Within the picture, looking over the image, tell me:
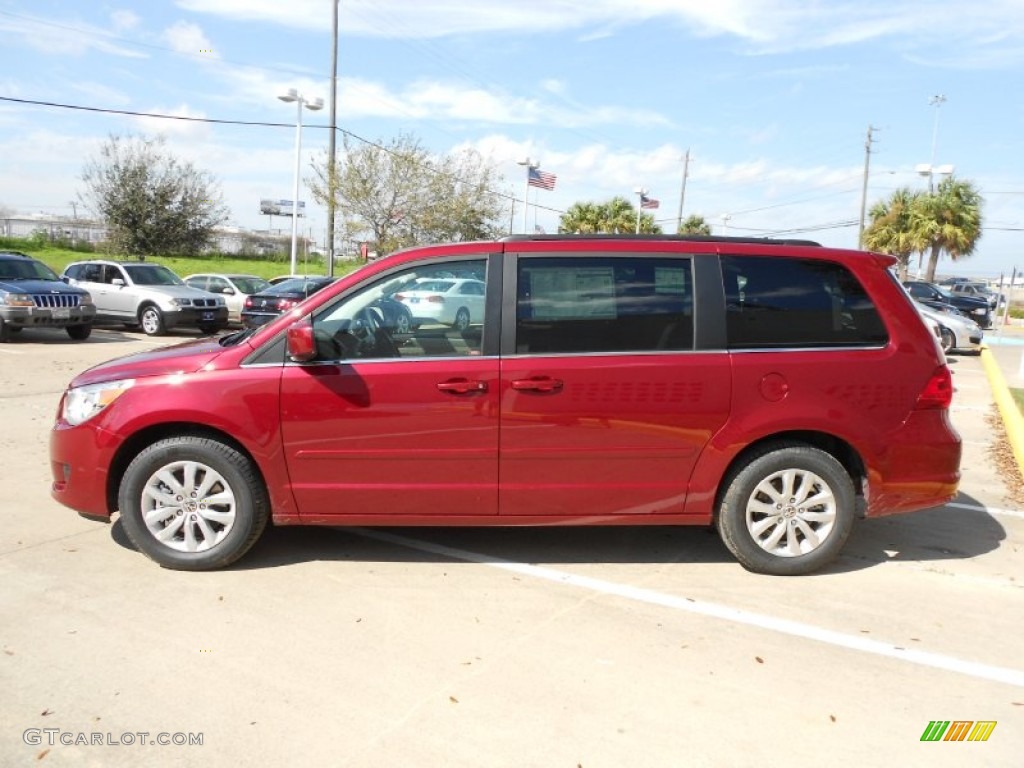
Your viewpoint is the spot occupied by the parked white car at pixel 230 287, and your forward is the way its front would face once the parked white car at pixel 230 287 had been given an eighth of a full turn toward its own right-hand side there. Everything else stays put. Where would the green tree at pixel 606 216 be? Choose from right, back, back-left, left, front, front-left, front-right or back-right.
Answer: back-left

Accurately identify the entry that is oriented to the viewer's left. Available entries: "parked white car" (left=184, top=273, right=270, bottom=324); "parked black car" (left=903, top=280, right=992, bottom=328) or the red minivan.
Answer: the red minivan

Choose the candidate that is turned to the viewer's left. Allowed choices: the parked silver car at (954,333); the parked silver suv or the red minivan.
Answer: the red minivan

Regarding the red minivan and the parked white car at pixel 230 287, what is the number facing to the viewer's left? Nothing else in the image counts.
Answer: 1

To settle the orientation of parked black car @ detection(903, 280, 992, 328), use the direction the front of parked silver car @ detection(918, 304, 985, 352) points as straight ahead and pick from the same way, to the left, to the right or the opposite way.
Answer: the same way

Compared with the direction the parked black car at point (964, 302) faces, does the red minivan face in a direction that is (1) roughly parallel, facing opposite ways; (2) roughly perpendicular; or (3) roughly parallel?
roughly parallel, facing opposite ways

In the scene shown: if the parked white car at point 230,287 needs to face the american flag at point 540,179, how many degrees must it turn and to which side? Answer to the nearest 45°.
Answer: approximately 90° to its left

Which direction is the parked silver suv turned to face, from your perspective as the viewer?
facing the viewer and to the right of the viewer

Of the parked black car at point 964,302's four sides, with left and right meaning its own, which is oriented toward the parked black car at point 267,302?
back

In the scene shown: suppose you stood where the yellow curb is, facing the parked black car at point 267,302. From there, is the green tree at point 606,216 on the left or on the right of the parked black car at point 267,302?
right

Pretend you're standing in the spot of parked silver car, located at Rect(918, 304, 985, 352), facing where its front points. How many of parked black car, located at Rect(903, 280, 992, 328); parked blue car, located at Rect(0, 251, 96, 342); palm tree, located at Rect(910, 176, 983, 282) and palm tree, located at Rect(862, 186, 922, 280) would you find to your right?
1

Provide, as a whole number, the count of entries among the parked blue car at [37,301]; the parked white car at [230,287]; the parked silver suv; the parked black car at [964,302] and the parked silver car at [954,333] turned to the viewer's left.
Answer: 0

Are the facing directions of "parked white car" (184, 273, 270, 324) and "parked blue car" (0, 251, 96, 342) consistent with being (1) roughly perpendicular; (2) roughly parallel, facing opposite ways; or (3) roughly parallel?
roughly parallel

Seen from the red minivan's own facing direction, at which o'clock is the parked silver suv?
The parked silver suv is roughly at 2 o'clock from the red minivan.

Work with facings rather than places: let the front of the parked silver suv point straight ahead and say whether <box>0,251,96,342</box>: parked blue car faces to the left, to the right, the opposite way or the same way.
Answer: the same way

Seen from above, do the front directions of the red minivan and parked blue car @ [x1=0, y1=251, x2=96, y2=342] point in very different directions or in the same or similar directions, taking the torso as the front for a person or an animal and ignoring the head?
very different directions

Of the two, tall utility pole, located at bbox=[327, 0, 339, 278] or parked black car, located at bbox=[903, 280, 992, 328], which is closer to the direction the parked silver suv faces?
the parked black car

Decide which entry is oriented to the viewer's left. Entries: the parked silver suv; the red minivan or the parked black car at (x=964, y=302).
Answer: the red minivan
